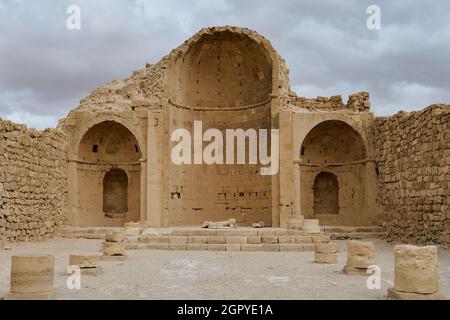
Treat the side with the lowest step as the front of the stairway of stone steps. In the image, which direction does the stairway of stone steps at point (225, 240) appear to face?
toward the camera

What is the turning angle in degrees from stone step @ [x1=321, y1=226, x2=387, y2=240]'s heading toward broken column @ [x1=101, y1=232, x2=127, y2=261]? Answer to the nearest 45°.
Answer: approximately 45° to its right

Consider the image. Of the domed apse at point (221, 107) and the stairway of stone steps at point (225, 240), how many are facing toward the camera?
2

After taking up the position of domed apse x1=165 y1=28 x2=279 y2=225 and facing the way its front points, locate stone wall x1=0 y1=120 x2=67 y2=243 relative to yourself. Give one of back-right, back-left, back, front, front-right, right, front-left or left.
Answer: front-right

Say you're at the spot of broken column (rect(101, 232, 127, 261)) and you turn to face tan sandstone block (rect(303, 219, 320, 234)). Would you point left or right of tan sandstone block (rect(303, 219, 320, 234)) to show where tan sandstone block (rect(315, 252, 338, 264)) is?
right

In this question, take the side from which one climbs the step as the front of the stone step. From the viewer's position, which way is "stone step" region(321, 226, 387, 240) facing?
facing the viewer

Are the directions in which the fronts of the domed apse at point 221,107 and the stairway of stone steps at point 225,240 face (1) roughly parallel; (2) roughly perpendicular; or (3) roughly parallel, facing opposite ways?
roughly parallel

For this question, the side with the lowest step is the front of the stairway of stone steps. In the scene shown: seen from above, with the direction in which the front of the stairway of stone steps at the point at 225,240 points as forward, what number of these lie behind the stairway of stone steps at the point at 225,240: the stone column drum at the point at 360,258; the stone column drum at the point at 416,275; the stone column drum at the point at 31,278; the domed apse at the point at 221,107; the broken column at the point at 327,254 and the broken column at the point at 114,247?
1

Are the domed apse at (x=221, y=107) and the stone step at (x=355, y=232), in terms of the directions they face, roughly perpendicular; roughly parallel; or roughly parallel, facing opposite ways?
roughly parallel

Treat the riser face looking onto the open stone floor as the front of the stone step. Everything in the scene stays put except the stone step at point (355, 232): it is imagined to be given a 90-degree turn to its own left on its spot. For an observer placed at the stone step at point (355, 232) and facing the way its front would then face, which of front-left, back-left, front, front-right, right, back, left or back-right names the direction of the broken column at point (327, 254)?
right

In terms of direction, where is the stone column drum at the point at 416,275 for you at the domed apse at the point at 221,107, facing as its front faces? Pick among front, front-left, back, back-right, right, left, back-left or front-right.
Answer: front

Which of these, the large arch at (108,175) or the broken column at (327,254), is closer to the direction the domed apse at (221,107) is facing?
the broken column

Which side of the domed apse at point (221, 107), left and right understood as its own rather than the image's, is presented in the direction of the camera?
front
